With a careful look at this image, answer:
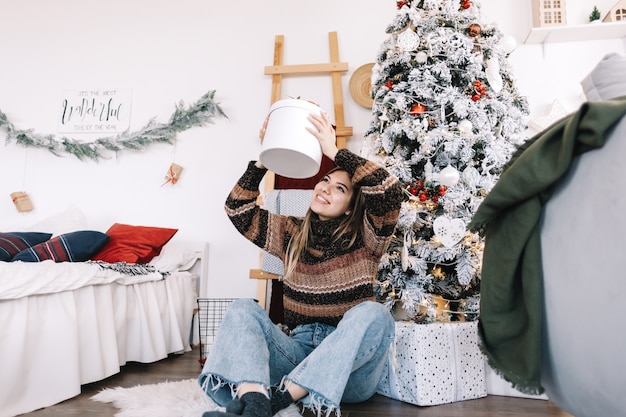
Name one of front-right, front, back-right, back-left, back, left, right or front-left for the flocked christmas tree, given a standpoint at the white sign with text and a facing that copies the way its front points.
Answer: front-left

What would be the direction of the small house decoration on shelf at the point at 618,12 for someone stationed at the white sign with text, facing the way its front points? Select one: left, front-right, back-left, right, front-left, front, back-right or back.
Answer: front-left

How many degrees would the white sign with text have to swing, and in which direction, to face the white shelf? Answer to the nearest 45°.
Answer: approximately 45° to its left

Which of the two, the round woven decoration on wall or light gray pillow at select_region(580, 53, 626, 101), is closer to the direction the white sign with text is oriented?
the light gray pillow

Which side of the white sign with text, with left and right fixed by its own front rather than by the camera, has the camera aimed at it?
front

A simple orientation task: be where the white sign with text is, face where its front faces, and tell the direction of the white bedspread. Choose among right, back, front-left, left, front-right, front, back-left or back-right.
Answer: front

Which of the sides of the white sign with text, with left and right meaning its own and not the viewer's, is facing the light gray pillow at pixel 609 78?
left

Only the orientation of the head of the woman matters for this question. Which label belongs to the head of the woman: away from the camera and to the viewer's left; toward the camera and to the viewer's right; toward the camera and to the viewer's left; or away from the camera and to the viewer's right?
toward the camera and to the viewer's left

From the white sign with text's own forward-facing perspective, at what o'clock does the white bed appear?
The white bed is roughly at 12 o'clock from the white sign with text.

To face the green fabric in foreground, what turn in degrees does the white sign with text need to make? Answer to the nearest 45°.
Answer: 0° — it already faces it

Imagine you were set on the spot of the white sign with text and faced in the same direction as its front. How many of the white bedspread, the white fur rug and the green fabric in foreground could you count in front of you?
3

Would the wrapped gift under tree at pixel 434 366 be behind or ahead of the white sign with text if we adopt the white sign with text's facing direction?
ahead

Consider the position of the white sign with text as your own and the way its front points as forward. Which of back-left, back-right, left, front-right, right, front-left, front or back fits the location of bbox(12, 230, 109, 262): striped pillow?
front

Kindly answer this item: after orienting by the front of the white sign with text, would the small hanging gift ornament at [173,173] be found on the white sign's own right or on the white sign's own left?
on the white sign's own left
